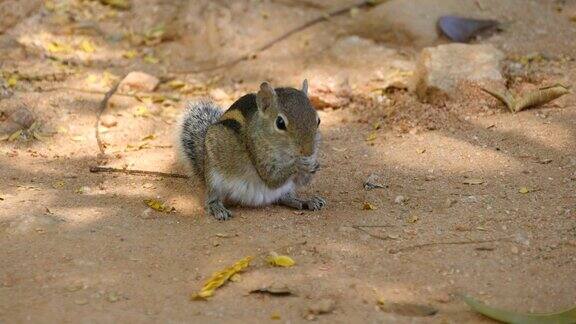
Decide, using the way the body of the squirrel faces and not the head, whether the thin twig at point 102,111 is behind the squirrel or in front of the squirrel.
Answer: behind

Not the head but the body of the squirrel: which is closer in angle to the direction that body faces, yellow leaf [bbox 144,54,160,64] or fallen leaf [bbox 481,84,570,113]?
the fallen leaf

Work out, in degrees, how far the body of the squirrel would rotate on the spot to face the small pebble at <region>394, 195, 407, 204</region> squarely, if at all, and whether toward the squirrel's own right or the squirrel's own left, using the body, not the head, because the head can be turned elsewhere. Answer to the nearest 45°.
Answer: approximately 45° to the squirrel's own left

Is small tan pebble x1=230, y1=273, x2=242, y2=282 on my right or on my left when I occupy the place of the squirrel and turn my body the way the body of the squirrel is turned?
on my right

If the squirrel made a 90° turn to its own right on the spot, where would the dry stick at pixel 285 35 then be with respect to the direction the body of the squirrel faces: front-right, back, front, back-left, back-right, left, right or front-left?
back-right

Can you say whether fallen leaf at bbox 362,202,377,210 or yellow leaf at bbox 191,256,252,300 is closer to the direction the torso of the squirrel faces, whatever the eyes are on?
the fallen leaf

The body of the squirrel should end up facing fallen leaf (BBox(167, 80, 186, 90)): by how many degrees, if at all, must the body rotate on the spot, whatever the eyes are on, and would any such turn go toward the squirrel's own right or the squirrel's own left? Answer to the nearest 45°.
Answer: approximately 135° to the squirrel's own left

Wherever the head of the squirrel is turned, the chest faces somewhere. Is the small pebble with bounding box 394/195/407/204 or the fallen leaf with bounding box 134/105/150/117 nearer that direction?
the small pebble

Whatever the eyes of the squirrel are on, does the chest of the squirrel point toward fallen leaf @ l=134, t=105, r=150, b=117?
no

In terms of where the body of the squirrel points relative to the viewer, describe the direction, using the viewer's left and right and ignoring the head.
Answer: facing the viewer and to the right of the viewer

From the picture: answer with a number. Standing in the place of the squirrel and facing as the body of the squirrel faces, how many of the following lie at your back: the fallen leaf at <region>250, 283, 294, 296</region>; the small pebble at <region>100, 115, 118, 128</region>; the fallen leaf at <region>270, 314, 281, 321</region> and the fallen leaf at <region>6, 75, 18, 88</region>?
2

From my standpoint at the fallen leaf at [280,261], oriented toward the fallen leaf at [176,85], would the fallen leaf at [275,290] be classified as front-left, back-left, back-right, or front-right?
back-left

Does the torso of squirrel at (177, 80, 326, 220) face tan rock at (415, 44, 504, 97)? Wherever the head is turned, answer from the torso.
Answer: no

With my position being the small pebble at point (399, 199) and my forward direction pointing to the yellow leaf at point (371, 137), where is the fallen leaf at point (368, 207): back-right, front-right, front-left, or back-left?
back-left

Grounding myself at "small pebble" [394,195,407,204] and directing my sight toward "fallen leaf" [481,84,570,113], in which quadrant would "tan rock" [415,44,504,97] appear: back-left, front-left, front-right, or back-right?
front-left

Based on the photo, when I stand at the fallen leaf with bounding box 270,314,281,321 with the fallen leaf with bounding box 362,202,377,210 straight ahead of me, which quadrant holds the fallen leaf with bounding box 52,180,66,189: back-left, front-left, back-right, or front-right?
front-left

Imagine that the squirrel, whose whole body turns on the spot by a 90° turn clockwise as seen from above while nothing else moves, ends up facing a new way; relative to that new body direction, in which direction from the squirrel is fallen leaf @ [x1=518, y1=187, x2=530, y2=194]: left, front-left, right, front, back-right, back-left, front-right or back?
back-left

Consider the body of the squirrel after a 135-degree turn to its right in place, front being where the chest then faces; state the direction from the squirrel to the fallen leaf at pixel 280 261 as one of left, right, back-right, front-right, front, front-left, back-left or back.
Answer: left

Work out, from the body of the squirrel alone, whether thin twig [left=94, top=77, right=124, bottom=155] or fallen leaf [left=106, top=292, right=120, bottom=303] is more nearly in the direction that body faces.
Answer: the fallen leaf
